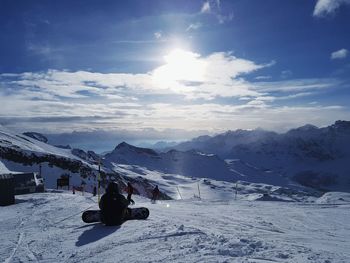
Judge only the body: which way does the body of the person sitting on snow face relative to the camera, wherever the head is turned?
away from the camera

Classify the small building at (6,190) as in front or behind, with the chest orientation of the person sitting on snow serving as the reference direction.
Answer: in front

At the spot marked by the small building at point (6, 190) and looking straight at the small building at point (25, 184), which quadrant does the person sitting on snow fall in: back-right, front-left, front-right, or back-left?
back-right

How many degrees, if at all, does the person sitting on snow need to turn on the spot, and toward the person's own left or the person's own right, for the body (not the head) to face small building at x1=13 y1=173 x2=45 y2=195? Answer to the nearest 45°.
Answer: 0° — they already face it
